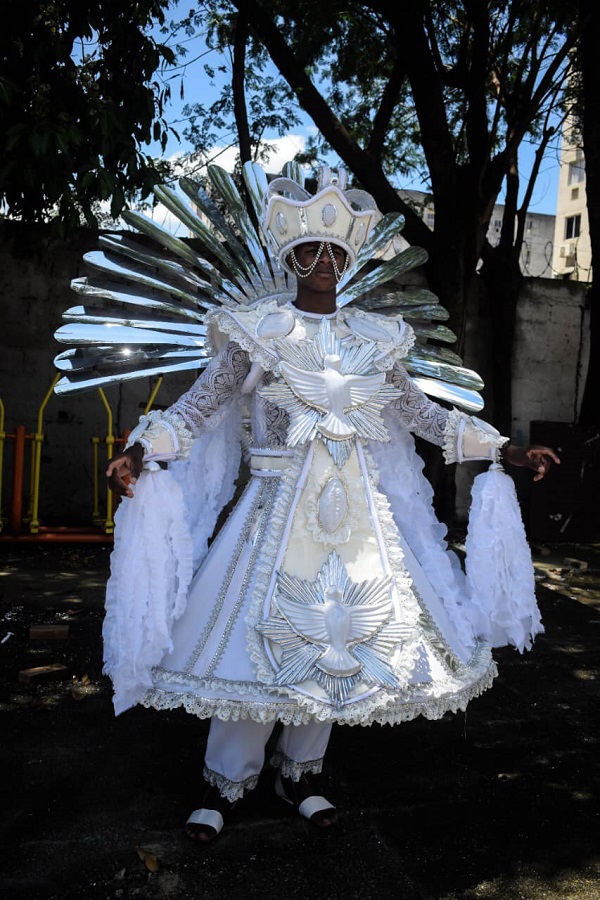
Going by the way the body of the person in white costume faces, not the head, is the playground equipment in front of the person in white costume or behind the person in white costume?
behind

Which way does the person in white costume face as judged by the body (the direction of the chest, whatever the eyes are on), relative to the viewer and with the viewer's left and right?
facing the viewer
